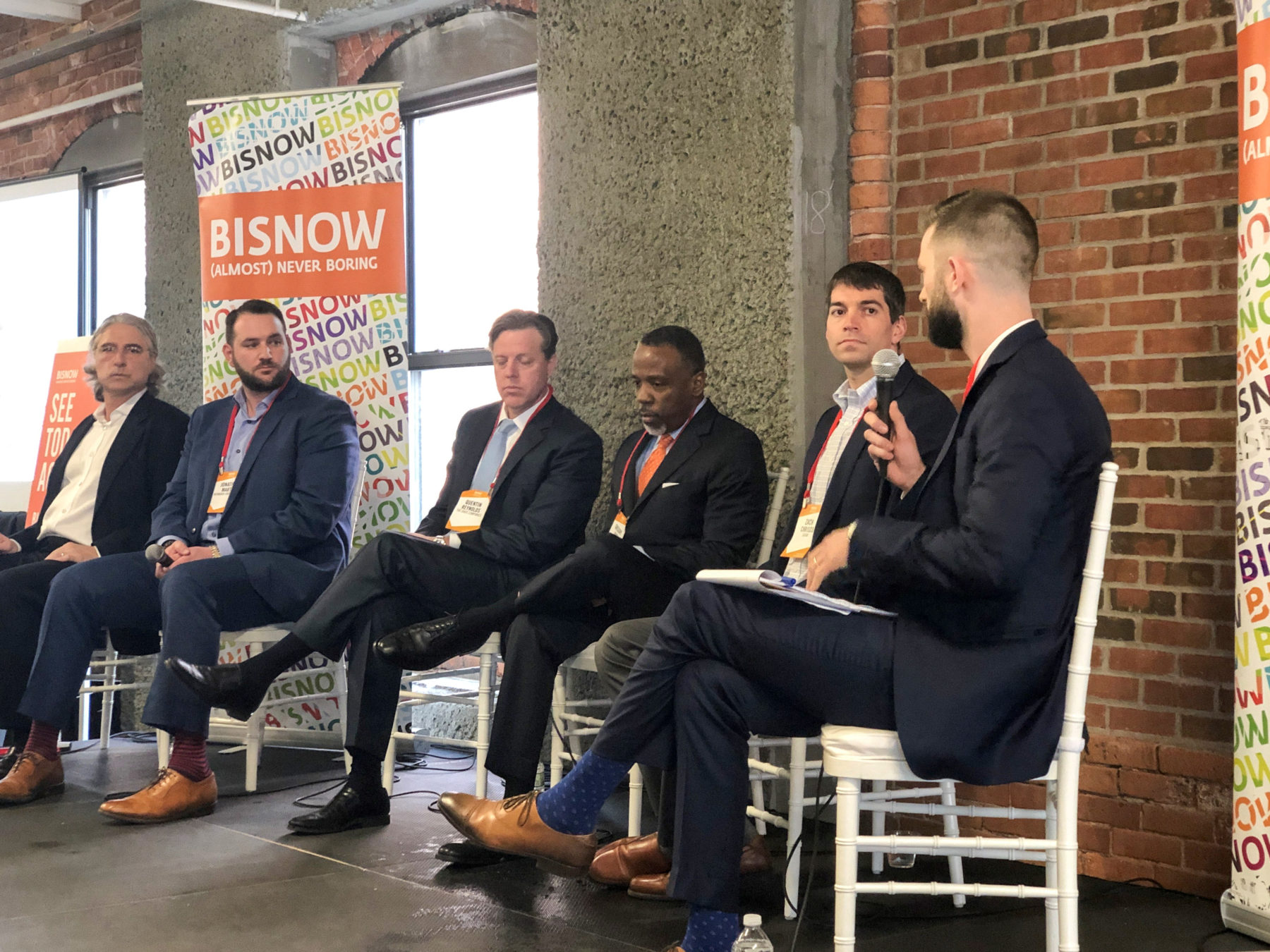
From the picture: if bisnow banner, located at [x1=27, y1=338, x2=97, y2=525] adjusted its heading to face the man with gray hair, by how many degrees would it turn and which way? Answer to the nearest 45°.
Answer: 0° — it already faces them

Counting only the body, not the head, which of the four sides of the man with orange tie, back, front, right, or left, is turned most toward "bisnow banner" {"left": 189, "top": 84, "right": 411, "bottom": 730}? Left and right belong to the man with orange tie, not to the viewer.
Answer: right

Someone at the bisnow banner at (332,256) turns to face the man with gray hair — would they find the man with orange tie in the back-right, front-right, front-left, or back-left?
back-left

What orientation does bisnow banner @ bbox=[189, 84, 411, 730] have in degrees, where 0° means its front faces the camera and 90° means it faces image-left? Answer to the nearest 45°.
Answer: approximately 0°

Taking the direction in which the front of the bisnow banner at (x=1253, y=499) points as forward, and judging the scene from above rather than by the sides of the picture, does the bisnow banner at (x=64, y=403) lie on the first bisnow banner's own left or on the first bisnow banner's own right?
on the first bisnow banner's own right

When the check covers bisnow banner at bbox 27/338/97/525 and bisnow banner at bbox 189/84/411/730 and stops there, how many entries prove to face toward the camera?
2

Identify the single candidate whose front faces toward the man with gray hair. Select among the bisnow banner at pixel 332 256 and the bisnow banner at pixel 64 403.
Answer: the bisnow banner at pixel 64 403

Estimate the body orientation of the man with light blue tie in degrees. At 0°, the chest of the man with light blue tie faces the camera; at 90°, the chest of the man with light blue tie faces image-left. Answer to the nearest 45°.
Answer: approximately 45°

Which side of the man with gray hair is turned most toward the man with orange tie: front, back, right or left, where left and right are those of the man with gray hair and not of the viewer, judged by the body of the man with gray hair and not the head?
left

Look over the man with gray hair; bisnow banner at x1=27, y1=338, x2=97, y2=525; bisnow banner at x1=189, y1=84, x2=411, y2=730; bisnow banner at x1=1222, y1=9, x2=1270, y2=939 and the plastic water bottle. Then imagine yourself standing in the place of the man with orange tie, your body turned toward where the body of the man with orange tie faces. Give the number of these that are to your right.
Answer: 3

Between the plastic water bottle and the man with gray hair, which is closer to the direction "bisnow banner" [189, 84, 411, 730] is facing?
the plastic water bottle

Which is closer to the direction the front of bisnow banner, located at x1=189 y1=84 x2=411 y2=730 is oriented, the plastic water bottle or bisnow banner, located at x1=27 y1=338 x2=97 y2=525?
the plastic water bottle
